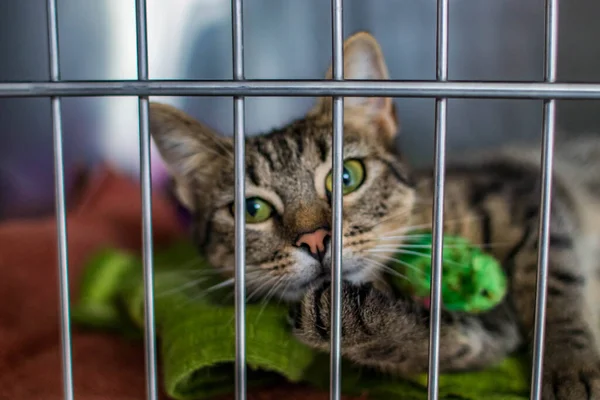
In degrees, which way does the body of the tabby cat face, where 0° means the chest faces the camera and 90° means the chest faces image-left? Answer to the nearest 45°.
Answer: approximately 45°
